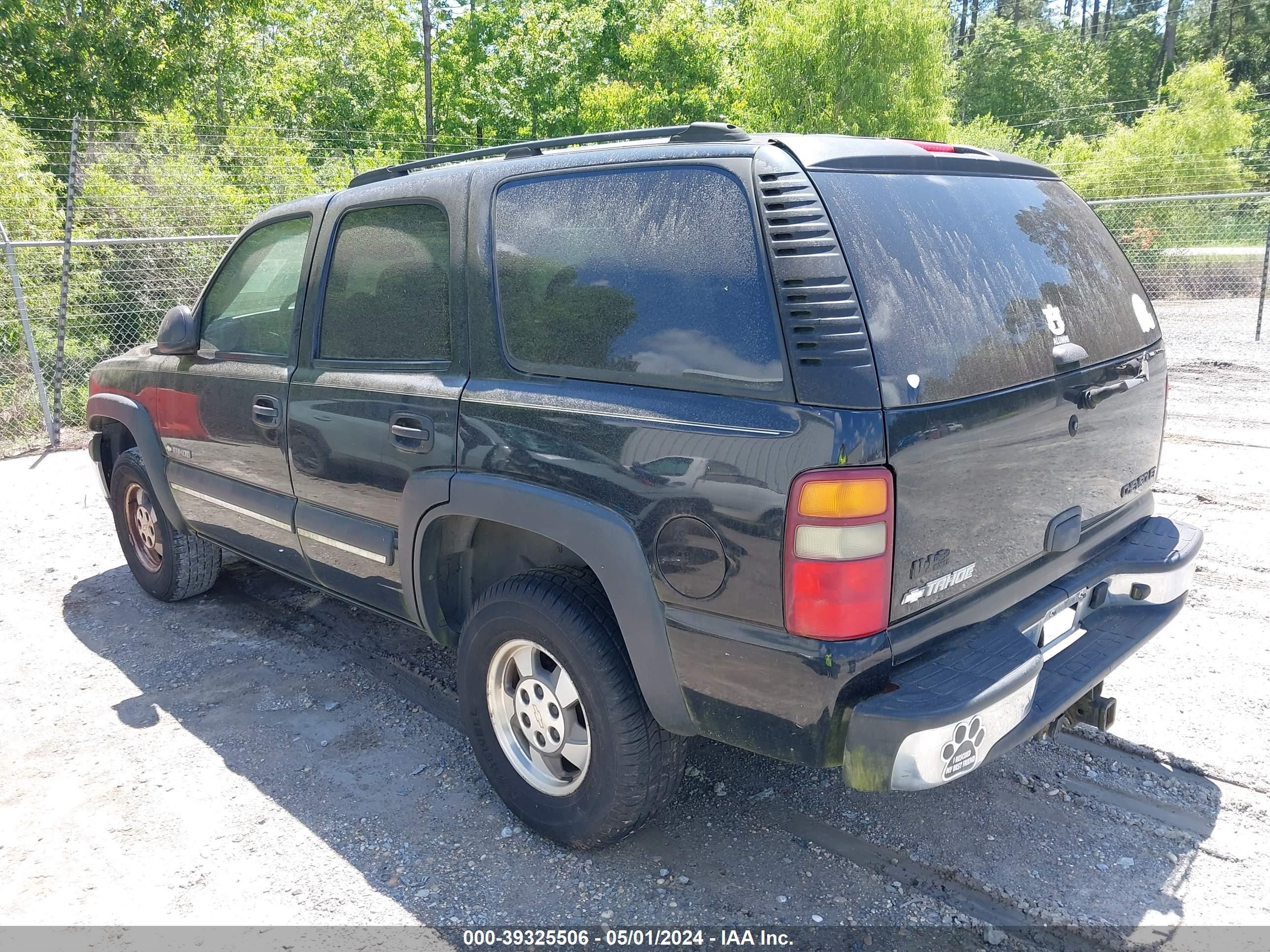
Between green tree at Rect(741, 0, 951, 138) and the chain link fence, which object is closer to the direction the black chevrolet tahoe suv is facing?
the chain link fence

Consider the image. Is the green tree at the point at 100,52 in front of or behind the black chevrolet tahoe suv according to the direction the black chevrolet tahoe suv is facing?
in front

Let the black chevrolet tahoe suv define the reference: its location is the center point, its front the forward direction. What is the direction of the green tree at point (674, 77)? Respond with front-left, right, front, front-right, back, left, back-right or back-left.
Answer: front-right

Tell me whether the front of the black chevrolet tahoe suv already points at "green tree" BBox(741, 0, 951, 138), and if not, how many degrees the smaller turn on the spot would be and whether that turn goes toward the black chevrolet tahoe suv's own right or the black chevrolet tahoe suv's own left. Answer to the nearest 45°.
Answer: approximately 45° to the black chevrolet tahoe suv's own right

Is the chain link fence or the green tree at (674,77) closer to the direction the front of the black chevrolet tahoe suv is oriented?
the chain link fence

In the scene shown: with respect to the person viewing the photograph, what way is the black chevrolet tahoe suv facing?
facing away from the viewer and to the left of the viewer

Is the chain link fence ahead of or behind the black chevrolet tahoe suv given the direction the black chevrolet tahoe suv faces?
ahead

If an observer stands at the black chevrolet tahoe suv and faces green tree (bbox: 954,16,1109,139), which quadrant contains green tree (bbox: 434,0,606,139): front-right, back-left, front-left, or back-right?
front-left

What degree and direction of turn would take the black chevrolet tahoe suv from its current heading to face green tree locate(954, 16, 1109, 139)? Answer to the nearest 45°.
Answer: approximately 45° to its right
